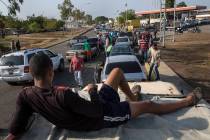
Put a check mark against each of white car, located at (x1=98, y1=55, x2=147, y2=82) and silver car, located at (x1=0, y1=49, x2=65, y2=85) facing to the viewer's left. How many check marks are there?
0

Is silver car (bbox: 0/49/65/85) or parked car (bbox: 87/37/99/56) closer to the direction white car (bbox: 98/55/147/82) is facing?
the parked car

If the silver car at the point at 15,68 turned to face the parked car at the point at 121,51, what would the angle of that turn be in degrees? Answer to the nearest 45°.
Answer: approximately 45° to its right

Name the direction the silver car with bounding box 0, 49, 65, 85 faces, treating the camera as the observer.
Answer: facing away from the viewer and to the right of the viewer

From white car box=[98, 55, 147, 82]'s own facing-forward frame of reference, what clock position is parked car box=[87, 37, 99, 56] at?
The parked car is roughly at 12 o'clock from the white car.

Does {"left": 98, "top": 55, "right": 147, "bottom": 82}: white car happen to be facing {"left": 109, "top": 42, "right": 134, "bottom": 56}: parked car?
yes

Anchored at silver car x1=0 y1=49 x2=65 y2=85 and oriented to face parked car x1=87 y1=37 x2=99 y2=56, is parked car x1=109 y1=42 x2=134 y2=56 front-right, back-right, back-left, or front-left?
front-right

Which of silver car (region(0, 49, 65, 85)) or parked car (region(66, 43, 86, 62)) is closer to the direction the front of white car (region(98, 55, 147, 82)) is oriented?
the parked car

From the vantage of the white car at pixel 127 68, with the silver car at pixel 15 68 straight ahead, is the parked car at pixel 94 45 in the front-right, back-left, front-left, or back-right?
front-right

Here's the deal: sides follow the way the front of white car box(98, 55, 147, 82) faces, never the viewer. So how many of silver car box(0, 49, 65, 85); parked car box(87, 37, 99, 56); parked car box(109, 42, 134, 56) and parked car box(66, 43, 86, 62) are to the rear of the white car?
0

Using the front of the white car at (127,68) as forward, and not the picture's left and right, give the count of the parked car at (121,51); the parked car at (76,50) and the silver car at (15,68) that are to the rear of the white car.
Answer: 0

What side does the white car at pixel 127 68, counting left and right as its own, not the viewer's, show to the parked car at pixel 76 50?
front

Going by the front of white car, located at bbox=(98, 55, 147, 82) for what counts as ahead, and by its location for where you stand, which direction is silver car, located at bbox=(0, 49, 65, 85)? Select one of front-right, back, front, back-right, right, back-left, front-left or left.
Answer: front-left

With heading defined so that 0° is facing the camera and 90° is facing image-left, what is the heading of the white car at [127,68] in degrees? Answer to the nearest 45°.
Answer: approximately 180°
